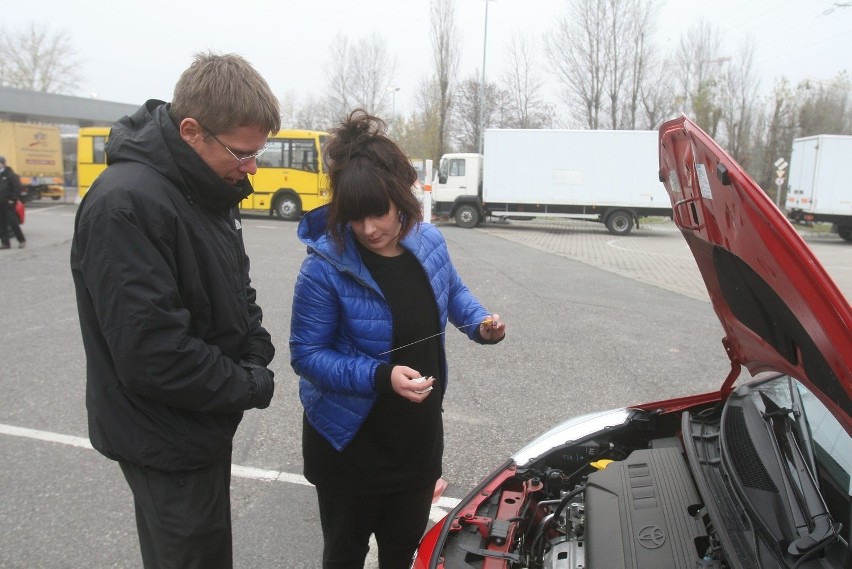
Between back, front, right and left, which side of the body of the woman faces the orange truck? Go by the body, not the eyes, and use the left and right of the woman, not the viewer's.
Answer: back

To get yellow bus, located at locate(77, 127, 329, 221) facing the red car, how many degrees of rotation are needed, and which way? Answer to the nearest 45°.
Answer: approximately 90° to its right

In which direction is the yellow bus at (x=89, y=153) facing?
to the viewer's right

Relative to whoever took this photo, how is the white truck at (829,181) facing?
facing away from the viewer and to the right of the viewer

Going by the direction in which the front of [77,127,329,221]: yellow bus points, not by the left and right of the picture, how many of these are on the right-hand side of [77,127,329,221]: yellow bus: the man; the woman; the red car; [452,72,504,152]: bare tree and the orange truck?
3

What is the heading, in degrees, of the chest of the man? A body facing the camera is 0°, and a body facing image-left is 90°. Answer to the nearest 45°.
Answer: approximately 270°

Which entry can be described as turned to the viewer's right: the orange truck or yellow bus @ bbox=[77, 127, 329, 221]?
the yellow bus

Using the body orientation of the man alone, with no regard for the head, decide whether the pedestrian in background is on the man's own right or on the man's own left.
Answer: on the man's own left

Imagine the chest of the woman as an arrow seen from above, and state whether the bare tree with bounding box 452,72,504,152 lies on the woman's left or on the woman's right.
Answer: on the woman's left

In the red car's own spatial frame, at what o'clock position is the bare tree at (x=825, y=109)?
The bare tree is roughly at 5 o'clock from the red car.

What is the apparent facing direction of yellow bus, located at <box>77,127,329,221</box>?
to the viewer's right

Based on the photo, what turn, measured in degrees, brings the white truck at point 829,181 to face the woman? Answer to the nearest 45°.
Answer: approximately 135° to its right

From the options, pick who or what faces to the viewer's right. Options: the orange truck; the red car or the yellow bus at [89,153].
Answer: the yellow bus

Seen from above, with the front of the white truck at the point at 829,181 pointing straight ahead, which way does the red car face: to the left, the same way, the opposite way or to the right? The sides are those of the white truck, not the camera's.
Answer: the opposite way

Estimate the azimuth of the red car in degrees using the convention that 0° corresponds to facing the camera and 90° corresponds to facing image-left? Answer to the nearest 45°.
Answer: approximately 45°

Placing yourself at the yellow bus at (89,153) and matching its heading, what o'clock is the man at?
The man is roughly at 3 o'clock from the yellow bus.
